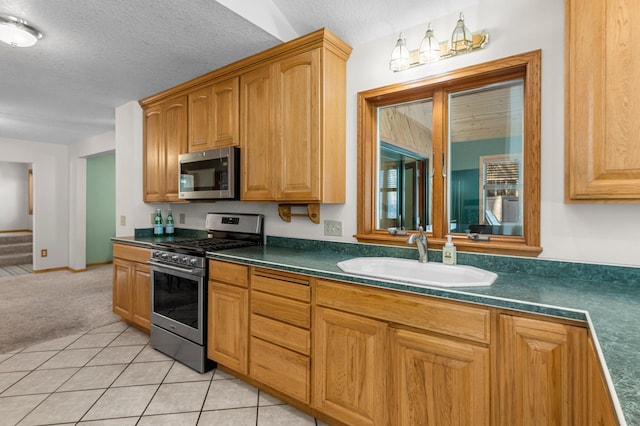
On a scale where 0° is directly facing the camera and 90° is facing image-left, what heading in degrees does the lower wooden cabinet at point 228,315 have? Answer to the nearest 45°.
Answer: approximately 45°

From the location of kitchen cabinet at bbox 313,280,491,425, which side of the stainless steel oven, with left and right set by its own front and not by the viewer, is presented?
left

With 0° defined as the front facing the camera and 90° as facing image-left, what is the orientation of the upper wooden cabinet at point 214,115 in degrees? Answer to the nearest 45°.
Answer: approximately 45°

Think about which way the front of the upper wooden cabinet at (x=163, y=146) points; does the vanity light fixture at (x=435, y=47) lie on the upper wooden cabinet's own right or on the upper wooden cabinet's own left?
on the upper wooden cabinet's own left

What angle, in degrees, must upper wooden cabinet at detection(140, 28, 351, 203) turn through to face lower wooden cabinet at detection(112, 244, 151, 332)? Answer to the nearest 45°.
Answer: approximately 90° to its right

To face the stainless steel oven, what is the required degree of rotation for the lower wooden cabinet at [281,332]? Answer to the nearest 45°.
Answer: approximately 90° to its right

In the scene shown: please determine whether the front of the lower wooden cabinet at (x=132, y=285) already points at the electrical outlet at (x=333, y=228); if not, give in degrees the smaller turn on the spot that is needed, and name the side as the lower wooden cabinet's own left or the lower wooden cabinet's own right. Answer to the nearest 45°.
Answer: approximately 90° to the lower wooden cabinet's own left

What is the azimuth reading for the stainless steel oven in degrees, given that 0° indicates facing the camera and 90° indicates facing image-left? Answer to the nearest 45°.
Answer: approximately 45°

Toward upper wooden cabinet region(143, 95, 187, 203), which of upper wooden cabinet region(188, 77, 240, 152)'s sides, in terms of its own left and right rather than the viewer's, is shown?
right

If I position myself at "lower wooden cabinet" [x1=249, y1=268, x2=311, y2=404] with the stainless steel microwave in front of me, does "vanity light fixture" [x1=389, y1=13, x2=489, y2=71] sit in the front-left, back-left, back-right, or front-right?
back-right
